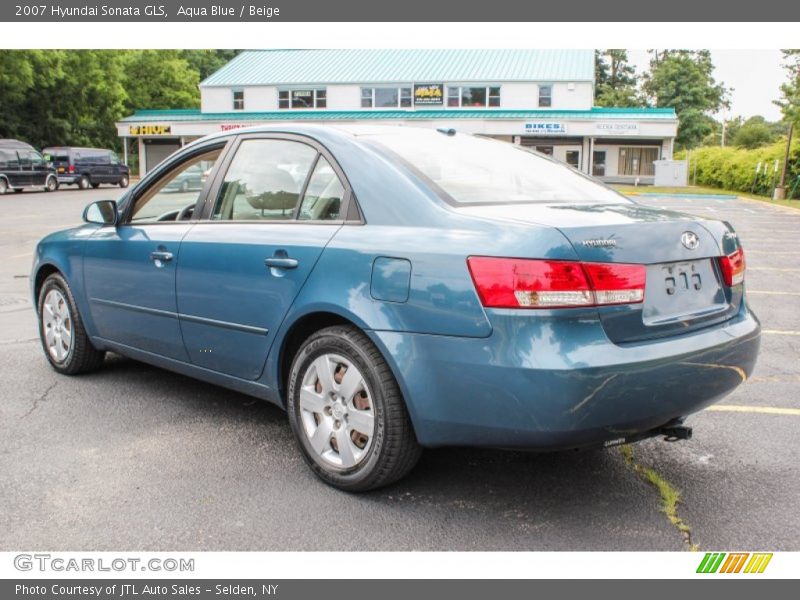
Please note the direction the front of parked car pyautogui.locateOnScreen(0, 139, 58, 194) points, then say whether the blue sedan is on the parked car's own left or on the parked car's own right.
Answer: on the parked car's own right

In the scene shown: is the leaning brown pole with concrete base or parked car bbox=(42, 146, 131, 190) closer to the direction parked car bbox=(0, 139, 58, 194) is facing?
the leaning brown pole with concrete base

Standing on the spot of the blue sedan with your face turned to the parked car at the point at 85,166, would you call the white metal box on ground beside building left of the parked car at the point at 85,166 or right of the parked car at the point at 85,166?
right

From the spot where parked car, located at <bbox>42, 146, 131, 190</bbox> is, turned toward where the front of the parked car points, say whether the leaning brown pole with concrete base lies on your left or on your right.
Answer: on your right

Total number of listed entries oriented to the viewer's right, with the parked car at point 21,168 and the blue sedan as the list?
1

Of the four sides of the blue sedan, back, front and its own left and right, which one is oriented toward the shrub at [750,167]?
right

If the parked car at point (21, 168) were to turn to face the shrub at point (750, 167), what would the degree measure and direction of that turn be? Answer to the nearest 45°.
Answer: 0° — it already faces it

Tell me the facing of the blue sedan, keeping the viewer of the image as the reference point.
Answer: facing away from the viewer and to the left of the viewer

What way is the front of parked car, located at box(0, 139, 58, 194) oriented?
to the viewer's right
